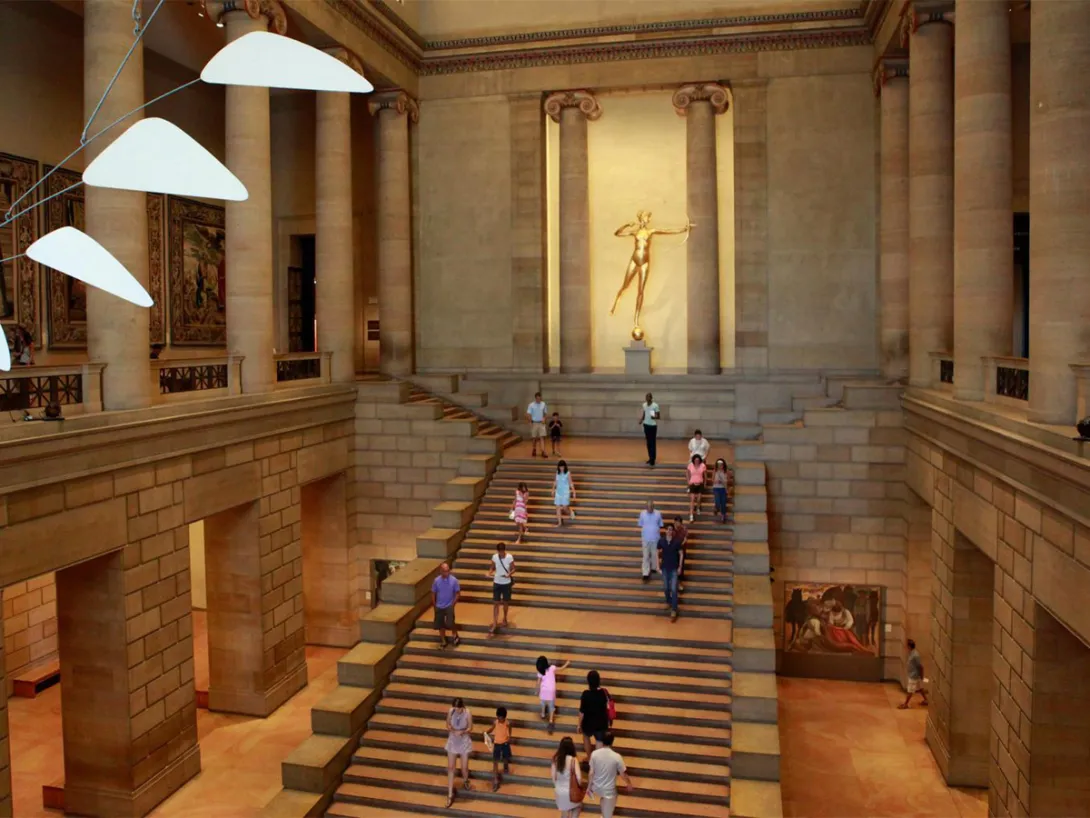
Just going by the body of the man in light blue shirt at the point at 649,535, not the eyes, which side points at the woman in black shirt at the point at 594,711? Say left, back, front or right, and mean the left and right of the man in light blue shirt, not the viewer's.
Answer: front

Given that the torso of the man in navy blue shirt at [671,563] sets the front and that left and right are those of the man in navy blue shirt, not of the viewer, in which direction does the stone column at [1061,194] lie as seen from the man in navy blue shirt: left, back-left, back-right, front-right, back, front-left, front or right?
front-left

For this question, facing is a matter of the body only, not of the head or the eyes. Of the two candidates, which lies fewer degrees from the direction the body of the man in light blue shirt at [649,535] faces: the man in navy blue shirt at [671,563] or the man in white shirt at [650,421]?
the man in navy blue shirt

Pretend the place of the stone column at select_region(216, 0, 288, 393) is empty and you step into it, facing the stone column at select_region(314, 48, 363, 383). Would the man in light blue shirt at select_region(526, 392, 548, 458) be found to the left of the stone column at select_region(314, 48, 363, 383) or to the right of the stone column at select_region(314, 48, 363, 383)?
right

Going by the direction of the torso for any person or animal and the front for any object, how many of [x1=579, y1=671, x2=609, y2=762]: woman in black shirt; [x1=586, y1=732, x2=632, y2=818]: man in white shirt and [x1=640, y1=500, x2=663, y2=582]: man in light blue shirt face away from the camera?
2

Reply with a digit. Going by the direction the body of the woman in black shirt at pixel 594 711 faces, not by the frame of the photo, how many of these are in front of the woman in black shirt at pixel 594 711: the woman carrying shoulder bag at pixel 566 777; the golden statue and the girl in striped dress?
2

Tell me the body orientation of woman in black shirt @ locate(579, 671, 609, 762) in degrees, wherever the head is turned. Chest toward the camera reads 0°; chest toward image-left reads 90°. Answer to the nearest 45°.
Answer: approximately 180°

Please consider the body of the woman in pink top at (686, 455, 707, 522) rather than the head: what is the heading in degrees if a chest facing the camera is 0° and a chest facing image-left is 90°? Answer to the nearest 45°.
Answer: approximately 0°

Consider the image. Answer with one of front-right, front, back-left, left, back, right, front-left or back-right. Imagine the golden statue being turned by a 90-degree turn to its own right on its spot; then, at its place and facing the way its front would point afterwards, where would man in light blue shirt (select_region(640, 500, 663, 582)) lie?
front-left

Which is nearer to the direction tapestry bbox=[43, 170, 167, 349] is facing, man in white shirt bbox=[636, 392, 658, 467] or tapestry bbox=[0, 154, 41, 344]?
the man in white shirt

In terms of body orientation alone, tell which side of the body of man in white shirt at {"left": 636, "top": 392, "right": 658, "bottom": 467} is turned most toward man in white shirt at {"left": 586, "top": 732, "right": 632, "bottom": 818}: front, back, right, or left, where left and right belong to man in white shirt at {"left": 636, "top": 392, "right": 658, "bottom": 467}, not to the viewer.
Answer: front

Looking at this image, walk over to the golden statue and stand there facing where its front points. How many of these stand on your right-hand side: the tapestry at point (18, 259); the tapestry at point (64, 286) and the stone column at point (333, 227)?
3

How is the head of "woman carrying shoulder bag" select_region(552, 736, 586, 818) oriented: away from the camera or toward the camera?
away from the camera

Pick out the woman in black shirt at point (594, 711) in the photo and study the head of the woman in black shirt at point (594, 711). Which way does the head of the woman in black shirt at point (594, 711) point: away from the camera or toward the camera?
away from the camera
